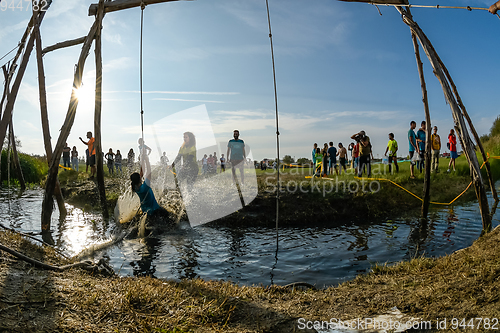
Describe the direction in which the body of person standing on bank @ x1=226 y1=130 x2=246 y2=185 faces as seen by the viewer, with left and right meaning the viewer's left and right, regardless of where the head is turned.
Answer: facing the viewer

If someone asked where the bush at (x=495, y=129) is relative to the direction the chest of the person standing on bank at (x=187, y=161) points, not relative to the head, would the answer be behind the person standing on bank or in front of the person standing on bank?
behind

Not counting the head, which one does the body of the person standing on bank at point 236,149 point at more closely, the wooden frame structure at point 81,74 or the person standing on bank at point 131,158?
the wooden frame structure

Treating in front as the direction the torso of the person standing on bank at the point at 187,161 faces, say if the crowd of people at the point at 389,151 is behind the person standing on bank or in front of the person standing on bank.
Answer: behind

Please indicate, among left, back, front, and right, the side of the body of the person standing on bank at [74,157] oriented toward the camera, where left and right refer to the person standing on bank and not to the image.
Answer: front

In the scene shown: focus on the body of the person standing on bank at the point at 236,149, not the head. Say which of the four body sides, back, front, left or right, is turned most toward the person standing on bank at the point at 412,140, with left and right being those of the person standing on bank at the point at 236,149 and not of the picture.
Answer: left

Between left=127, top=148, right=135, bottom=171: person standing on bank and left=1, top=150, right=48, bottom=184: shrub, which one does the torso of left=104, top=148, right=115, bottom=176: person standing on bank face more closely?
the person standing on bank

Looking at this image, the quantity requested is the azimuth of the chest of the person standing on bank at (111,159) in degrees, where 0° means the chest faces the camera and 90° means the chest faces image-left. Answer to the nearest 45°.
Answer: approximately 0°

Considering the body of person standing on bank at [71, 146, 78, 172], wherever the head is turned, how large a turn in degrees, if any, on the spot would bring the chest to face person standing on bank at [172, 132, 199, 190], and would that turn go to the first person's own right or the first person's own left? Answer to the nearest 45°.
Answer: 0° — they already face them
